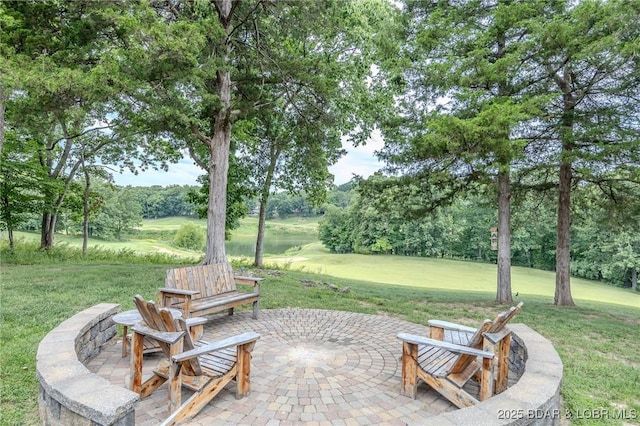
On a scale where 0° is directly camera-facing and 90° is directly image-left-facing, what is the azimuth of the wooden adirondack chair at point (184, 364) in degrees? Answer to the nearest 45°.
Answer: approximately 225°

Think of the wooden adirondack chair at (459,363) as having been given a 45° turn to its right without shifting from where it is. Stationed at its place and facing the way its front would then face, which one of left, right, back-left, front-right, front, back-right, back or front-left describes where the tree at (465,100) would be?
front

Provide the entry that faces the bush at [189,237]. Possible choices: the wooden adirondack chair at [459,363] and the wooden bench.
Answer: the wooden adirondack chair

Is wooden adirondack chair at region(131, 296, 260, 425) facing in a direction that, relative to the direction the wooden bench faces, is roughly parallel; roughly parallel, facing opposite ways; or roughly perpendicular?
roughly perpendicular

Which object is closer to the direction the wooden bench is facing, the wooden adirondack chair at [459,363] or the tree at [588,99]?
the wooden adirondack chair

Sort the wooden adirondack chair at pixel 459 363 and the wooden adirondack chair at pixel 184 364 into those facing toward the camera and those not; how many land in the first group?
0

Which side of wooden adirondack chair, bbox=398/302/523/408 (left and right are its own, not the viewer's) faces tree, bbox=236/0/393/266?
front

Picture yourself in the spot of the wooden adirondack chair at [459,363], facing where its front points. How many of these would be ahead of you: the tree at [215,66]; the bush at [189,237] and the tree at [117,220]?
3

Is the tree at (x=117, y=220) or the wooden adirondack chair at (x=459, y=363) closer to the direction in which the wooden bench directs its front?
the wooden adirondack chair

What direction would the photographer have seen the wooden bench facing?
facing the viewer and to the right of the viewer

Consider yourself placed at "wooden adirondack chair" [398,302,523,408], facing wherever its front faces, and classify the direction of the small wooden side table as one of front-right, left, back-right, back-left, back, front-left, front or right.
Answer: front-left

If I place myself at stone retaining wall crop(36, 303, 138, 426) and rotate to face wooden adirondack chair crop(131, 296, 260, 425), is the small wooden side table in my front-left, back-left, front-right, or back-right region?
front-left

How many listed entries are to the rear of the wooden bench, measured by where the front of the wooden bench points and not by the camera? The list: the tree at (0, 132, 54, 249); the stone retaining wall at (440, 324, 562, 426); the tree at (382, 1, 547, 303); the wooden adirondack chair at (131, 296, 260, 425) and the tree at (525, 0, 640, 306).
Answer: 1

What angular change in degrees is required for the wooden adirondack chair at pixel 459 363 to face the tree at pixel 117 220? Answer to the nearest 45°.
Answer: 0° — it already faces it

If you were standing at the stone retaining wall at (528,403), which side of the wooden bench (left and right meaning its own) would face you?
front
